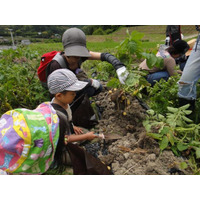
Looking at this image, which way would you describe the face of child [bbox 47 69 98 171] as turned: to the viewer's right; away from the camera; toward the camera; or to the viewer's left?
to the viewer's right

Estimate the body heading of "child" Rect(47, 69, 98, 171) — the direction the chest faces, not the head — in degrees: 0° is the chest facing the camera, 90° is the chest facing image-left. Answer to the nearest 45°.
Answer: approximately 270°

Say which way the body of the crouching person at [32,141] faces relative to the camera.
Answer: to the viewer's right
